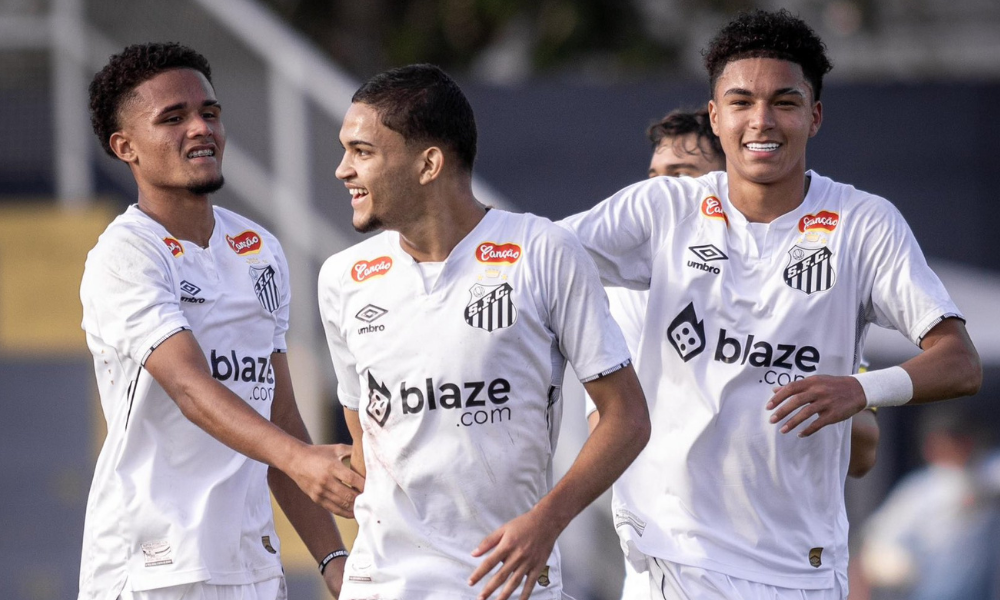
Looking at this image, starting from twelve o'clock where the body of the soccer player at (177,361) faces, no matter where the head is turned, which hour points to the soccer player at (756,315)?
the soccer player at (756,315) is roughly at 11 o'clock from the soccer player at (177,361).

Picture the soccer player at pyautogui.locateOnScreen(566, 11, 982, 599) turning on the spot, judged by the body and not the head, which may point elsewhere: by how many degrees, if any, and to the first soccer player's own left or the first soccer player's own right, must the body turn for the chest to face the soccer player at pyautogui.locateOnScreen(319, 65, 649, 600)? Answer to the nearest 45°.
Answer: approximately 45° to the first soccer player's own right

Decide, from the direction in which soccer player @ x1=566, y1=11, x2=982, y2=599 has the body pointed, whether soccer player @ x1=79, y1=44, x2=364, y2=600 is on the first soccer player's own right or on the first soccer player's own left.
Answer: on the first soccer player's own right

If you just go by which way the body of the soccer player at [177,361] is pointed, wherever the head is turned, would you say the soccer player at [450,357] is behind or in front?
in front

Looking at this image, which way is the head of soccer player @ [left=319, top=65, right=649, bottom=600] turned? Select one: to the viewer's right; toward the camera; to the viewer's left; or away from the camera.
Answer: to the viewer's left

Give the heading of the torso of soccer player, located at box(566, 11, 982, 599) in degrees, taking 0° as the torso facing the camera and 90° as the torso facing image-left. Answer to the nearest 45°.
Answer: approximately 0°

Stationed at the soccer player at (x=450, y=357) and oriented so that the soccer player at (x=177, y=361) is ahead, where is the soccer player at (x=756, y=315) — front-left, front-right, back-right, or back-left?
back-right
